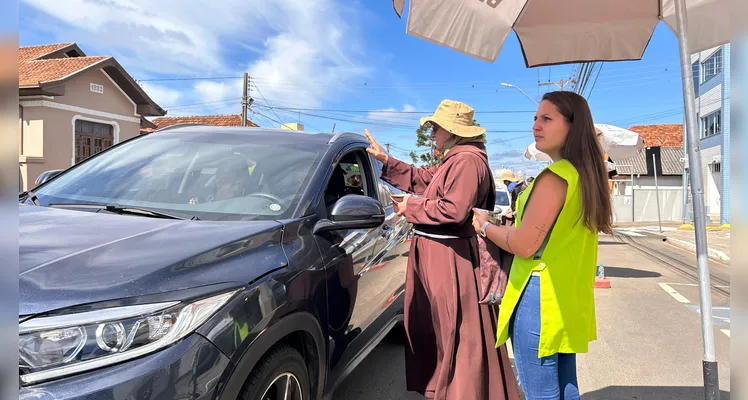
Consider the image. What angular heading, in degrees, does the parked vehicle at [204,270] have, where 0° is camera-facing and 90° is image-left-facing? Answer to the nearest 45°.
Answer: approximately 45°

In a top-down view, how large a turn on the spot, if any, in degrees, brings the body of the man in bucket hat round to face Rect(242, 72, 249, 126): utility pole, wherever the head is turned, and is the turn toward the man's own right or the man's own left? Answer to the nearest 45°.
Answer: approximately 45° to the man's own right

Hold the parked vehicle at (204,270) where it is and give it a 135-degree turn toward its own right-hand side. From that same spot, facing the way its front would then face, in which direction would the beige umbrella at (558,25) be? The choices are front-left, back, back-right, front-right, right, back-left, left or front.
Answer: right

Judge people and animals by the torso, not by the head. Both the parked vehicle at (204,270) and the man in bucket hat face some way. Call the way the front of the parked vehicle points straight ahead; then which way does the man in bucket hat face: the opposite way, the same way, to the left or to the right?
to the right

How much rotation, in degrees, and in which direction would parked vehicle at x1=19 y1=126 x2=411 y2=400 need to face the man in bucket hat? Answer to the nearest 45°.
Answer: approximately 135° to its left

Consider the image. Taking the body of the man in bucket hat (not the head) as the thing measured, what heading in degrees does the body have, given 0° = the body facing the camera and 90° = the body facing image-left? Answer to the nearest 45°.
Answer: approximately 90°

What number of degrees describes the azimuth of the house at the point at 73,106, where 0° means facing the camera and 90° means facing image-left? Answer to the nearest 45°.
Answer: approximately 315°

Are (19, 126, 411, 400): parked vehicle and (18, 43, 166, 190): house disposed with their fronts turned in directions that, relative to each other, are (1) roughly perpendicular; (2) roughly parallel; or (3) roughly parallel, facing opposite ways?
roughly perpendicular

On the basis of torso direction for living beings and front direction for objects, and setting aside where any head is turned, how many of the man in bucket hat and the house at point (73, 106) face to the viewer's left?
1

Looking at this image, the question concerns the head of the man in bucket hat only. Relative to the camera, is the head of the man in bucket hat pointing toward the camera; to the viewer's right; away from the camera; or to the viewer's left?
to the viewer's left

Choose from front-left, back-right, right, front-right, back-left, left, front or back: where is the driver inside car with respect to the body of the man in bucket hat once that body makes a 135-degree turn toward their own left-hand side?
back-right

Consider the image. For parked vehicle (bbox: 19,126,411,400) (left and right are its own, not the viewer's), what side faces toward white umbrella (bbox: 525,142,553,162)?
back

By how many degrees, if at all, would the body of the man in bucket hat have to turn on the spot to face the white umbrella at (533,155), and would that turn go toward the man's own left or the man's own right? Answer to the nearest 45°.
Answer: approximately 90° to the man's own right

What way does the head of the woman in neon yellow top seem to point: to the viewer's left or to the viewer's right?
to the viewer's left

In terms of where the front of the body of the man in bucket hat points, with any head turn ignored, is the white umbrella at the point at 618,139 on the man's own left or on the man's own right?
on the man's own right

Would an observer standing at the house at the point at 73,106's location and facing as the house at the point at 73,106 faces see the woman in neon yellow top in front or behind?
in front
